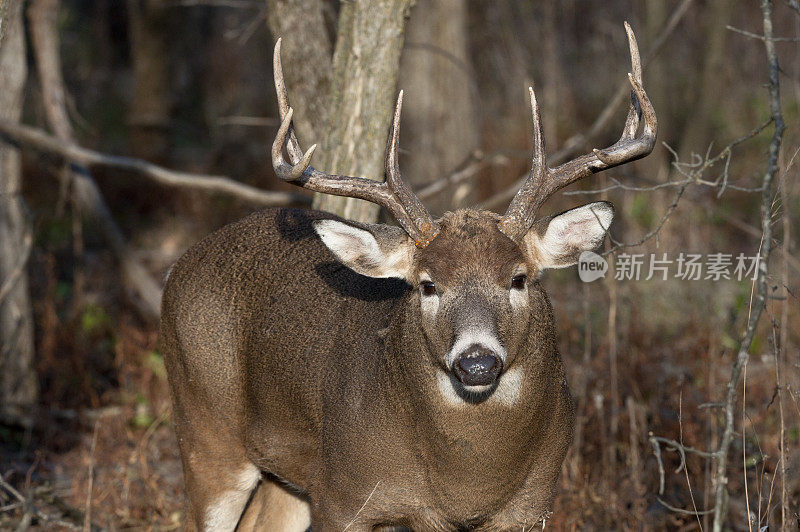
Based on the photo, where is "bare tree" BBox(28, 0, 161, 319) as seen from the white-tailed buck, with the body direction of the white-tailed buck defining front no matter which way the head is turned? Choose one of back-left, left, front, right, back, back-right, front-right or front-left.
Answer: back

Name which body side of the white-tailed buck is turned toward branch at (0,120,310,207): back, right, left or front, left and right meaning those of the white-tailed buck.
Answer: back

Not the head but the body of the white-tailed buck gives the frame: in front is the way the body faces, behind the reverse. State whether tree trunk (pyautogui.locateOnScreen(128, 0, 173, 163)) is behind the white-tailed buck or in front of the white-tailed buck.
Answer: behind

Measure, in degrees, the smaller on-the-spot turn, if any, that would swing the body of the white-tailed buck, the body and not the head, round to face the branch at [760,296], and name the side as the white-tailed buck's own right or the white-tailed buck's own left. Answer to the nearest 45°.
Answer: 0° — it already faces it

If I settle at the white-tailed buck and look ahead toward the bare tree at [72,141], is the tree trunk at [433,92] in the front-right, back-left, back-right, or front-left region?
front-right

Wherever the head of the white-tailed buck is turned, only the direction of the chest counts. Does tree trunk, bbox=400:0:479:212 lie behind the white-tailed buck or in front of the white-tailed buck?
behind

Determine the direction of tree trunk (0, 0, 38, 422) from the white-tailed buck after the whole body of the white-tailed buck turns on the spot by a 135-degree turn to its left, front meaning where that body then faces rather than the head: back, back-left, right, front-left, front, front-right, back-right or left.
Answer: front-left
